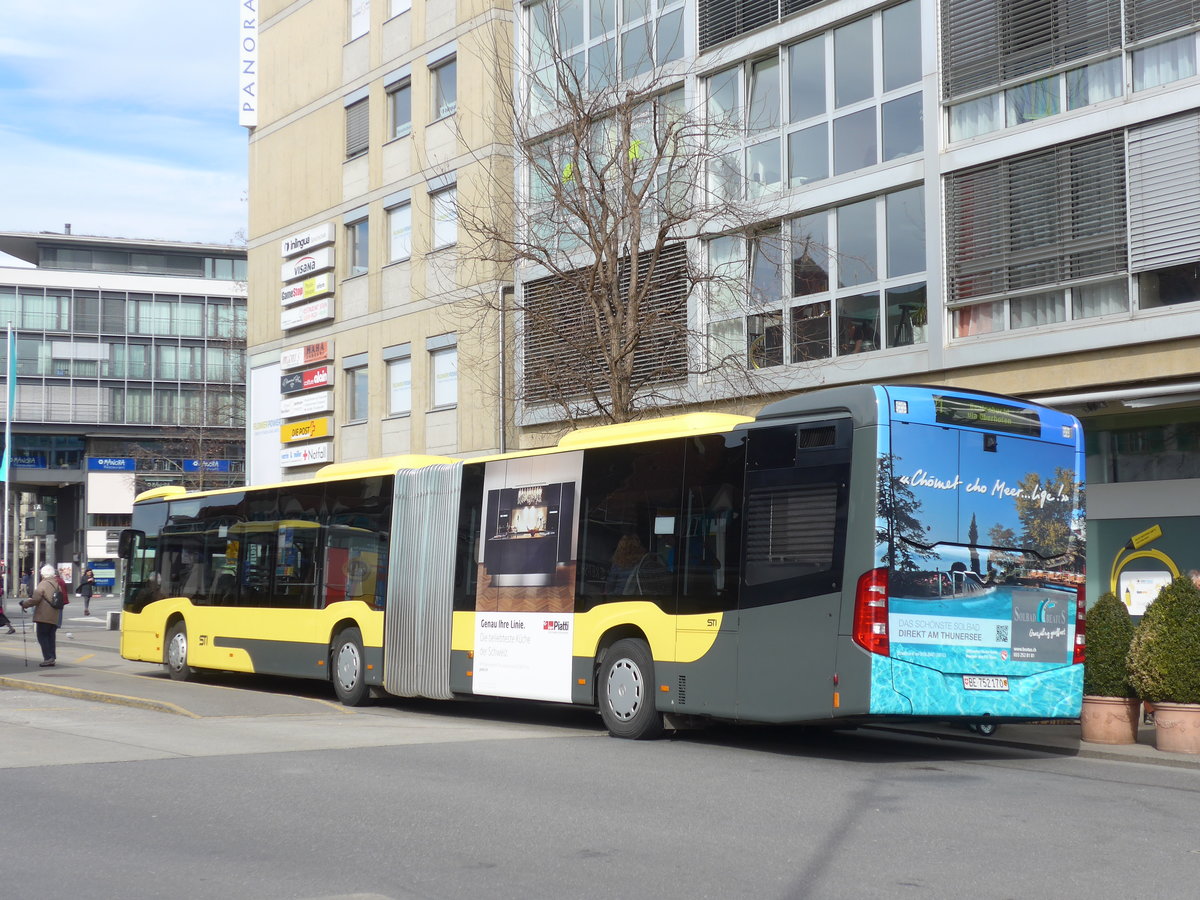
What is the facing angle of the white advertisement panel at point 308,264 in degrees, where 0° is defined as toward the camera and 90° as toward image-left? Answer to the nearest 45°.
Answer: approximately 45°

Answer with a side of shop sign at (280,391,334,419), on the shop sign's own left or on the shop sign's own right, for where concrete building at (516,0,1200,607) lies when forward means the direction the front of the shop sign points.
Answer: on the shop sign's own left

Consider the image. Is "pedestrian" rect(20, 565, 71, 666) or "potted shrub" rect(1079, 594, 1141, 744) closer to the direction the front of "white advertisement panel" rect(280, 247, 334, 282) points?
the pedestrian

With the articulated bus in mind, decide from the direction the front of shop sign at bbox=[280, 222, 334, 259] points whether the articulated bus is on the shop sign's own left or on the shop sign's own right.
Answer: on the shop sign's own left

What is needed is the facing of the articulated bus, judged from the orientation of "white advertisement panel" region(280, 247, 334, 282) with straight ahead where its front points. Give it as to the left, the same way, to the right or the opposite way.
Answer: to the right

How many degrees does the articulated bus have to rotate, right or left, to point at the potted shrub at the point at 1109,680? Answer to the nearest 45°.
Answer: approximately 135° to its right

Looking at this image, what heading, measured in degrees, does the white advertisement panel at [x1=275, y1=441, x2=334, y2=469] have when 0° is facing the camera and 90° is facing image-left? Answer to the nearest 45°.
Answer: approximately 45°
